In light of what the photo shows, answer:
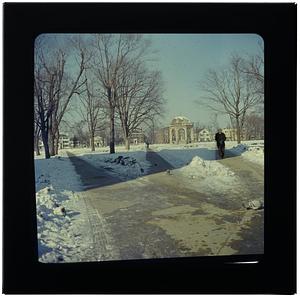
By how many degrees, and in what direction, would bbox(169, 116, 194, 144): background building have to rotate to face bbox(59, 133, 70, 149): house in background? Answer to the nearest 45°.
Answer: approximately 90° to its right

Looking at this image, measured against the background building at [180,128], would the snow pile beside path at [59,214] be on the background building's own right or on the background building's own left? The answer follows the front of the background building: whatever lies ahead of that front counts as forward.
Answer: on the background building's own right

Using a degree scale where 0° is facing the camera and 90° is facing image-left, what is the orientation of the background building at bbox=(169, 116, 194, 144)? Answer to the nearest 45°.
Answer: approximately 0°
